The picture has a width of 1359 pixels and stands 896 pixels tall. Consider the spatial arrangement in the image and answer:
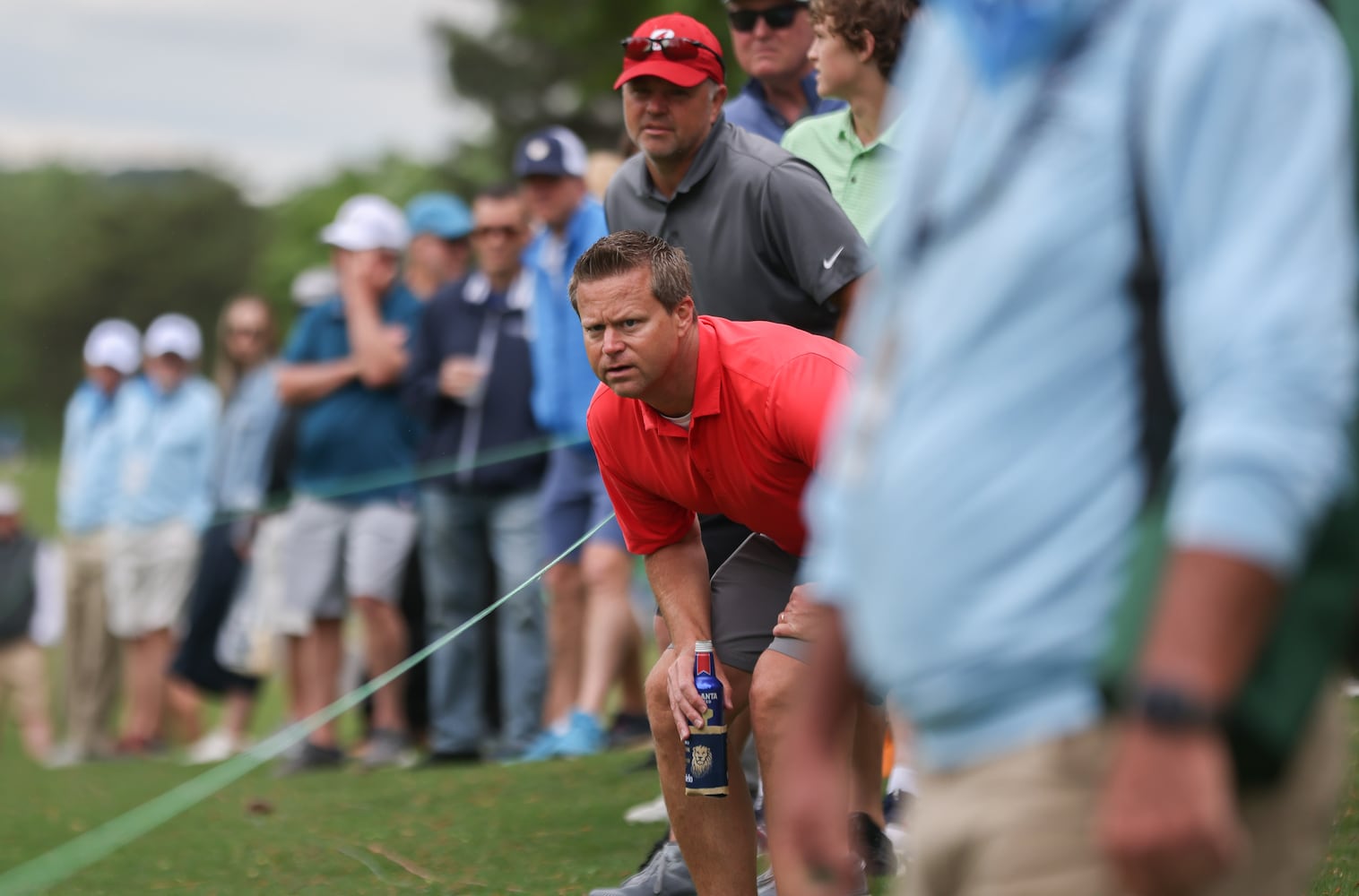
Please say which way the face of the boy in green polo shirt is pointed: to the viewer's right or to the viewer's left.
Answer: to the viewer's left

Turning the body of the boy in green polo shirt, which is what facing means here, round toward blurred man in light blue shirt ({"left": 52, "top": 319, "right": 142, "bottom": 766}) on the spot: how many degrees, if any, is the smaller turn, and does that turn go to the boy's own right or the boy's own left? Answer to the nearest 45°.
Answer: approximately 90° to the boy's own right

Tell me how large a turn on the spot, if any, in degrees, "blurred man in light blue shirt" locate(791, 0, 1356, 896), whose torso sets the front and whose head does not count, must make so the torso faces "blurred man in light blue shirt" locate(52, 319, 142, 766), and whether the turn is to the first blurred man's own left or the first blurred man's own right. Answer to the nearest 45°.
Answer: approximately 90° to the first blurred man's own right

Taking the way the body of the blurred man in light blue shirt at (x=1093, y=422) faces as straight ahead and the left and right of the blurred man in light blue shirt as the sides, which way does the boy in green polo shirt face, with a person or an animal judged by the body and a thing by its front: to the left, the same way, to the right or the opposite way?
the same way

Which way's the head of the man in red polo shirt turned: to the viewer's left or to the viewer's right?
to the viewer's left

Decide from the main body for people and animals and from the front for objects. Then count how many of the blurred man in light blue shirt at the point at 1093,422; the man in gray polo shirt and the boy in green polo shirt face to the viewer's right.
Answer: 0

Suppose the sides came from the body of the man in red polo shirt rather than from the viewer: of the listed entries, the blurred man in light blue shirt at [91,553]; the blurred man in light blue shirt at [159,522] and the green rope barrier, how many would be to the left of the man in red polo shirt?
0

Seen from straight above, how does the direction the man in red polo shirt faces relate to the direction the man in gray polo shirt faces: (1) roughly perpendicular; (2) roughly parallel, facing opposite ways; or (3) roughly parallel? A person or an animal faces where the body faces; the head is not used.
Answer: roughly parallel

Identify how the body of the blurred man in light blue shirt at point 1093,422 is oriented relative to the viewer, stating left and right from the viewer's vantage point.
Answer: facing the viewer and to the left of the viewer

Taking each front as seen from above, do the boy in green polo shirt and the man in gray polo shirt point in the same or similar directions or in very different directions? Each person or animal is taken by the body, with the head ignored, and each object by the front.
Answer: same or similar directions

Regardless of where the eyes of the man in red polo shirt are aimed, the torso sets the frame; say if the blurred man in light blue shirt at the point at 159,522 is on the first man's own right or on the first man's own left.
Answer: on the first man's own right

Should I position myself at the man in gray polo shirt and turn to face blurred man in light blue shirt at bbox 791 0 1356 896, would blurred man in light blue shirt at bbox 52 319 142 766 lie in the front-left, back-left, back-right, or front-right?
back-right

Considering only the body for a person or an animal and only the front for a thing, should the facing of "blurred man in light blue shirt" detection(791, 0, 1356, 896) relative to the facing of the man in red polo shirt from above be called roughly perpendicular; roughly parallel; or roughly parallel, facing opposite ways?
roughly parallel
